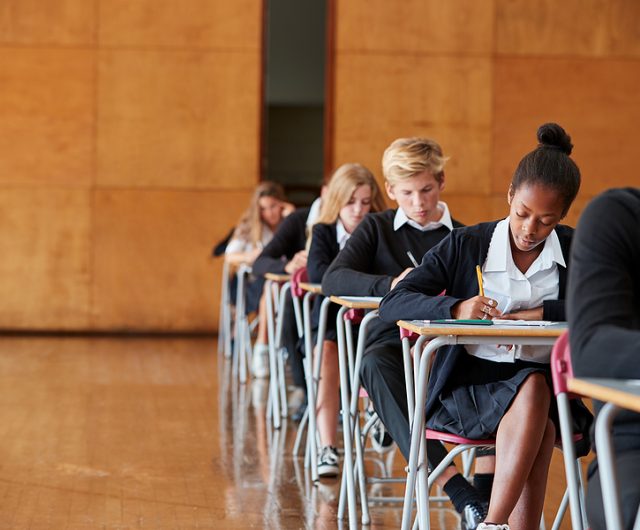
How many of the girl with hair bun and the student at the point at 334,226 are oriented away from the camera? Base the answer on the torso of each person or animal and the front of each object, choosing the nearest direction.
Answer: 0

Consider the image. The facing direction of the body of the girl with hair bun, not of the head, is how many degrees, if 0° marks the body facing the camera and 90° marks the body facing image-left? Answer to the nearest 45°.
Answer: approximately 315°

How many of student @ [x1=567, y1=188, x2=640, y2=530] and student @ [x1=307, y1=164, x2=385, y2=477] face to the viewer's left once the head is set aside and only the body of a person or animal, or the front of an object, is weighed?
0

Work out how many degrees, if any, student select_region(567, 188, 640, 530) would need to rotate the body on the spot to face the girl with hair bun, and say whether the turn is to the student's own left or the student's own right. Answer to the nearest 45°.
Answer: approximately 135° to the student's own left

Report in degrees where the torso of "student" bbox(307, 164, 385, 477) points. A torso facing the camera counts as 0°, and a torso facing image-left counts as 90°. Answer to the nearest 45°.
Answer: approximately 315°

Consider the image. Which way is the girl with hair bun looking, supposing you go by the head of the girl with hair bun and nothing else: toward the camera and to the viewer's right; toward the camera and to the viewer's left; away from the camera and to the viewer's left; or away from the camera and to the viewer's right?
toward the camera and to the viewer's left
